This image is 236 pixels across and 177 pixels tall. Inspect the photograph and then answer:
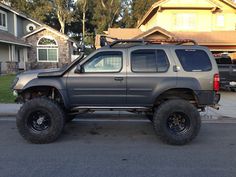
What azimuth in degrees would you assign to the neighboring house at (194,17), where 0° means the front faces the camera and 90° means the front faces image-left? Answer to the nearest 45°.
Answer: approximately 0°

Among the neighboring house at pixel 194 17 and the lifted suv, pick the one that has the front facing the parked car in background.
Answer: the neighboring house

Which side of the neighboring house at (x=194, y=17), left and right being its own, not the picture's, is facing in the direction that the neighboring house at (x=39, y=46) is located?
right

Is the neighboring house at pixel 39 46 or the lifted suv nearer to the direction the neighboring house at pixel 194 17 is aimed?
the lifted suv

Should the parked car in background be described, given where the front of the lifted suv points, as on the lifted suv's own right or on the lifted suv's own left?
on the lifted suv's own right

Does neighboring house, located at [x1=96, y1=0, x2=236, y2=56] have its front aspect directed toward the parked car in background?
yes

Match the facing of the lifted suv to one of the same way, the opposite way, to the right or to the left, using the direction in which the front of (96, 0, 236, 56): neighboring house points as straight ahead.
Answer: to the right

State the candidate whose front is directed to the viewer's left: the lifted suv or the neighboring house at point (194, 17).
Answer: the lifted suv

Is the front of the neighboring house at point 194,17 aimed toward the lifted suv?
yes

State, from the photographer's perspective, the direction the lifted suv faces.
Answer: facing to the left of the viewer
